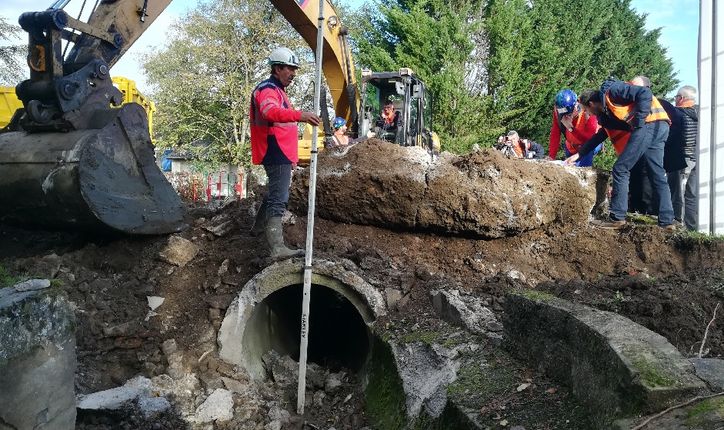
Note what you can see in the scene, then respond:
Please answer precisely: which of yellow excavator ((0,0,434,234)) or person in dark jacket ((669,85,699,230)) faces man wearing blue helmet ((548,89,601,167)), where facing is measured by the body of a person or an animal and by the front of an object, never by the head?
the person in dark jacket

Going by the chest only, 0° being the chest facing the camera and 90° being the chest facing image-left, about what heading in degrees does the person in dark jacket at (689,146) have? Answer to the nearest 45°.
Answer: approximately 90°

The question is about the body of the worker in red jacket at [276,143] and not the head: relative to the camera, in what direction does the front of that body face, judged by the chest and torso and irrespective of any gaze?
to the viewer's right

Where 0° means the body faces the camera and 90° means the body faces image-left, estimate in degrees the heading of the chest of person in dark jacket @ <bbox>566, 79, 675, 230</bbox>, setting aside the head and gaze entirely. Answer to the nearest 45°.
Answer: approximately 90°

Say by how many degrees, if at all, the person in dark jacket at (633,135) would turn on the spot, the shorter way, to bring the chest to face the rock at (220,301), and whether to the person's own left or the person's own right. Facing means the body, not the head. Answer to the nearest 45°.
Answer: approximately 45° to the person's own left

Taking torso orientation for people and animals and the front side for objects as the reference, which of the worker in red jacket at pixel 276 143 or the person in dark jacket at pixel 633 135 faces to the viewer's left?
the person in dark jacket

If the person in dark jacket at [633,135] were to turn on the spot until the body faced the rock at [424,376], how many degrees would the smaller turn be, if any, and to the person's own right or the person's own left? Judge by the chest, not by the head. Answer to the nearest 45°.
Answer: approximately 90° to the person's own left

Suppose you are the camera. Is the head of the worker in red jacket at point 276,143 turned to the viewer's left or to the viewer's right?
to the viewer's right

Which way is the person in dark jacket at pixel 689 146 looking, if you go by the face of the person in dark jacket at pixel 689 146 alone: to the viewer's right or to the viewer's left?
to the viewer's left

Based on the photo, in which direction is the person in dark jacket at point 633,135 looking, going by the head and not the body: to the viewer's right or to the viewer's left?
to the viewer's left
